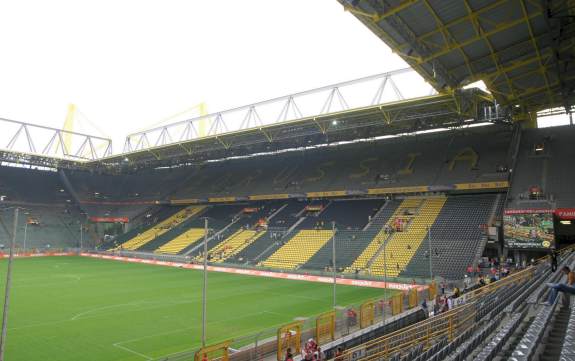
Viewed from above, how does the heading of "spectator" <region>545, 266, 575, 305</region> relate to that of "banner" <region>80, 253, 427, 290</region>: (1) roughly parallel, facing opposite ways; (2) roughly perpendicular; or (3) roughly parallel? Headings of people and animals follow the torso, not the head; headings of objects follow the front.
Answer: roughly perpendicular

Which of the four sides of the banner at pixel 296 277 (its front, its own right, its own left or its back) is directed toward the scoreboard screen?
left

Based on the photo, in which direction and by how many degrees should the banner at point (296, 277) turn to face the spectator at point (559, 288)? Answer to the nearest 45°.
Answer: approximately 45° to its left

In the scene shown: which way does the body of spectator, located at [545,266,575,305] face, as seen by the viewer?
to the viewer's left

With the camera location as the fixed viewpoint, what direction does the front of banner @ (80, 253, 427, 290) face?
facing the viewer and to the left of the viewer

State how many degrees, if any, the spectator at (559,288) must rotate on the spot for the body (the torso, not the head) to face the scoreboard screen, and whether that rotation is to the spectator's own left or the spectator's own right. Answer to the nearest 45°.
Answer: approximately 90° to the spectator's own right

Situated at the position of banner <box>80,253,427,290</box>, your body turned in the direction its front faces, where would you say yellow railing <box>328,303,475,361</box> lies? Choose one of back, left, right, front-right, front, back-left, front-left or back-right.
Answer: front-left

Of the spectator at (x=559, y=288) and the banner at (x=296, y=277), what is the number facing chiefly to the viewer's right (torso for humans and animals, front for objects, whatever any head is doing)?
0

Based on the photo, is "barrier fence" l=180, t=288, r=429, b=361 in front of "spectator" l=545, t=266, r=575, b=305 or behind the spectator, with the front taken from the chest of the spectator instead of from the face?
in front

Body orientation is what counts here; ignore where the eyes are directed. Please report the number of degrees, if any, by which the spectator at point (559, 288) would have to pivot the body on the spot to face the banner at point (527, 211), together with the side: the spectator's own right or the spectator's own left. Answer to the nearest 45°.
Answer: approximately 90° to the spectator's own right

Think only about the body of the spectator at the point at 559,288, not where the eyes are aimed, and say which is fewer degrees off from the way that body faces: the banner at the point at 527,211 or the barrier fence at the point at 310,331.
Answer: the barrier fence

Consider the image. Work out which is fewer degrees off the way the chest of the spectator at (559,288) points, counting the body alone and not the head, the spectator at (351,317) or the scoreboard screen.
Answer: the spectator
